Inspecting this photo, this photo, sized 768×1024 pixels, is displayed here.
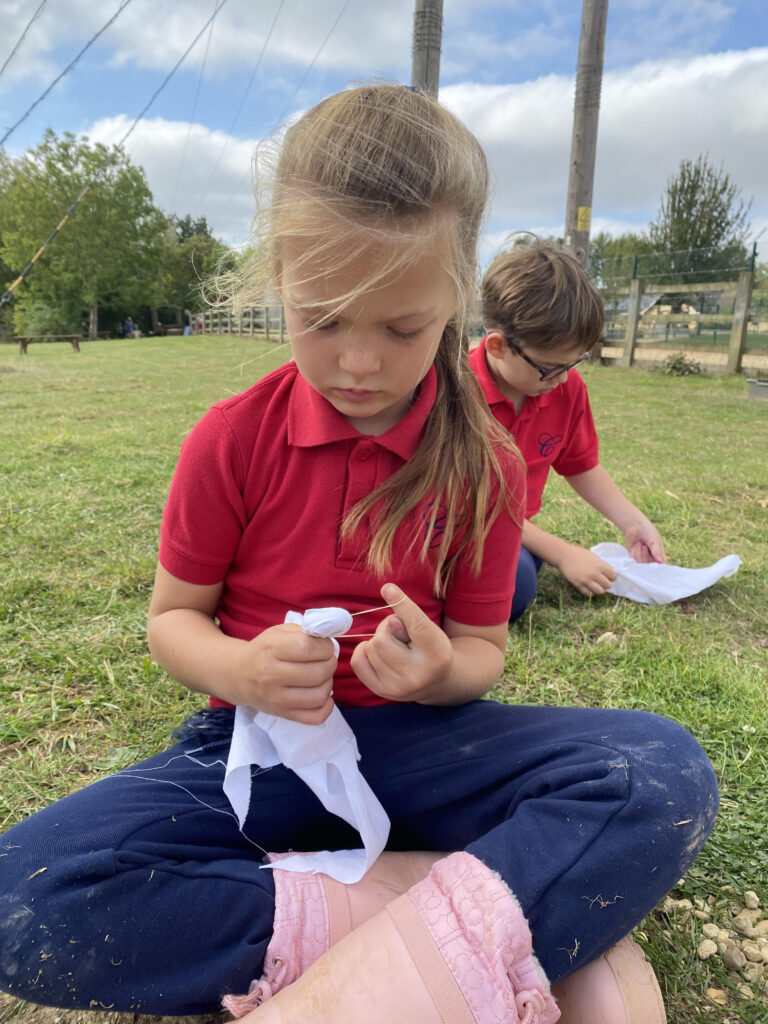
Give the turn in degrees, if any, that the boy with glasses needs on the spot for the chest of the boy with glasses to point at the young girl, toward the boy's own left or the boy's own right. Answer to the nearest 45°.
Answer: approximately 45° to the boy's own right

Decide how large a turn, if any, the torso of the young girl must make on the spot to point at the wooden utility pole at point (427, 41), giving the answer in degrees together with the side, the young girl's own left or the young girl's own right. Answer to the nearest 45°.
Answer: approximately 180°

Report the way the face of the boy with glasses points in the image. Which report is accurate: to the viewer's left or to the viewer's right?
to the viewer's right

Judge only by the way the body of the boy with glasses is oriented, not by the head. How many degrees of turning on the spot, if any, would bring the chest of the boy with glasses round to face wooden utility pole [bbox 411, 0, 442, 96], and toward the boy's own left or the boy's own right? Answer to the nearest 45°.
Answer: approximately 135° to the boy's own left

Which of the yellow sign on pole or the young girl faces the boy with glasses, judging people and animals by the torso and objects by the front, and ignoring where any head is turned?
the yellow sign on pole

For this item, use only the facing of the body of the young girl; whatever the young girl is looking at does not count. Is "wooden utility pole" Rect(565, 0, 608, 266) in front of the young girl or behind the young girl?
behind

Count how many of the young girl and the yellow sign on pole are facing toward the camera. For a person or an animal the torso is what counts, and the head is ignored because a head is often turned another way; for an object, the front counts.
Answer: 2

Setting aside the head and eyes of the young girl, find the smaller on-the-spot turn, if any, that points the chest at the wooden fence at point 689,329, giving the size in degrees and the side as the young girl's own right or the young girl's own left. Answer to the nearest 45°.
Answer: approximately 135° to the young girl's own left

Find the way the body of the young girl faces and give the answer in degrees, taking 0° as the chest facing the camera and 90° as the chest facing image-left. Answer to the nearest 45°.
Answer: approximately 0°
